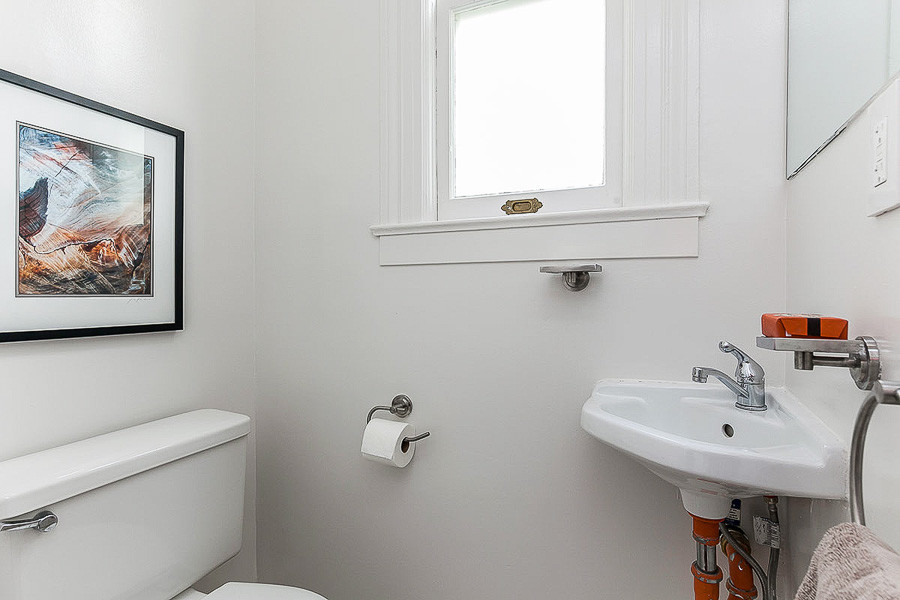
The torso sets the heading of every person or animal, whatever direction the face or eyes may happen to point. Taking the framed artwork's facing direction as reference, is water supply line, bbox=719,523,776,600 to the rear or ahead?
ahead

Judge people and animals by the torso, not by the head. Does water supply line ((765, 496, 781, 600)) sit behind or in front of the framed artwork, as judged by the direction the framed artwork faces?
in front

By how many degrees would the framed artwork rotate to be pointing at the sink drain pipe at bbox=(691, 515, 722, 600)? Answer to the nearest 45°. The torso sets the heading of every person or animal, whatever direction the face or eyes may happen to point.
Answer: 0° — it already faces it

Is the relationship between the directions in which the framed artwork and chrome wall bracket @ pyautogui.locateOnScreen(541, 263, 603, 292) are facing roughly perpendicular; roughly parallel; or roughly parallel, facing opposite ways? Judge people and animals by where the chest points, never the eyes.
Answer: roughly perpendicular

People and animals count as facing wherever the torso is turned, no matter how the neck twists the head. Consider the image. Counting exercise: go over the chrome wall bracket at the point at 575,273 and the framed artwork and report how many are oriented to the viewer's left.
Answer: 0

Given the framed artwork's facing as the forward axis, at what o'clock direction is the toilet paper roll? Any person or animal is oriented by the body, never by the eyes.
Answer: The toilet paper roll is roughly at 11 o'clock from the framed artwork.

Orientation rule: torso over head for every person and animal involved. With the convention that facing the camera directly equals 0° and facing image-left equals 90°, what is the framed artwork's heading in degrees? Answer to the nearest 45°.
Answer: approximately 315°

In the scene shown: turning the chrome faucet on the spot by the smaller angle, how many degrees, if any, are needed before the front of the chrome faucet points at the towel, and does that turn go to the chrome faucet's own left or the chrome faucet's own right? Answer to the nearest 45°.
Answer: approximately 45° to the chrome faucet's own left
